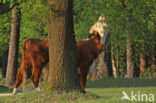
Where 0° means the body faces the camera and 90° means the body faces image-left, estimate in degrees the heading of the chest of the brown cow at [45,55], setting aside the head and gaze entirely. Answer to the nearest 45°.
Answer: approximately 270°

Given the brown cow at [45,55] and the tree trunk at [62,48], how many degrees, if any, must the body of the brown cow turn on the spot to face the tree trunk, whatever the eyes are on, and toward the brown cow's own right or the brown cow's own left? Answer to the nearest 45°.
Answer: approximately 45° to the brown cow's own right

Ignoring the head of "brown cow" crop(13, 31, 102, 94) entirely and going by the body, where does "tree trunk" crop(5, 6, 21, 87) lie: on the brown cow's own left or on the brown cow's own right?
on the brown cow's own left
